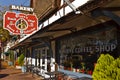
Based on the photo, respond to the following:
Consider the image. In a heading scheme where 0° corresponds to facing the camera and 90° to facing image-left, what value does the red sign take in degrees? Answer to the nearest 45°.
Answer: approximately 0°

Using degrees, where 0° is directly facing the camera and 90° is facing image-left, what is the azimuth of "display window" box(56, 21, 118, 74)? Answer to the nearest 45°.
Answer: approximately 45°

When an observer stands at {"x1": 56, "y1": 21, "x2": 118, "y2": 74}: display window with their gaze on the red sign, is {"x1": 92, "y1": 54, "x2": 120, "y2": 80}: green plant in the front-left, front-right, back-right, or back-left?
back-left

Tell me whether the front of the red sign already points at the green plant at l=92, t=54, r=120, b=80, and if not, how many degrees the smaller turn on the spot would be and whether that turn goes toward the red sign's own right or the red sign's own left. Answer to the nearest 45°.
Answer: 0° — it already faces it

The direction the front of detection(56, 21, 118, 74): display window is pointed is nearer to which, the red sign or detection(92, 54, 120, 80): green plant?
the green plant

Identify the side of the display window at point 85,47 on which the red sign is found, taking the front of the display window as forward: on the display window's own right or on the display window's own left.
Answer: on the display window's own right

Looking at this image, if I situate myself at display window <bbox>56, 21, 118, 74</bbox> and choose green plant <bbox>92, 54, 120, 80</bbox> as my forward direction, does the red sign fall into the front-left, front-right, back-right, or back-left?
back-right
